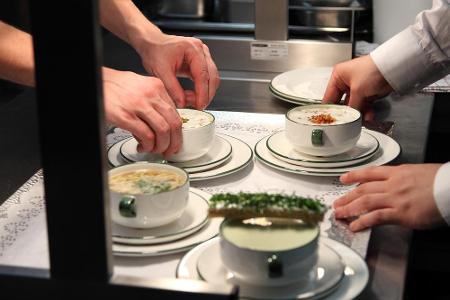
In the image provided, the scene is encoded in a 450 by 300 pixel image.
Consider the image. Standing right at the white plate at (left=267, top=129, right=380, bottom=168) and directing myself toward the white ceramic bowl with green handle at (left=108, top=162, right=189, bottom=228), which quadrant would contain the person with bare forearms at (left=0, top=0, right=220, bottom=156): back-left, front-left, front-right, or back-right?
front-right

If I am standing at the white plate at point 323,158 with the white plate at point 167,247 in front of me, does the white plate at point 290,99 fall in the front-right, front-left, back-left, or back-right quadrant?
back-right

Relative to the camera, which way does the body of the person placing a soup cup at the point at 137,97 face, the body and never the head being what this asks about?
to the viewer's right

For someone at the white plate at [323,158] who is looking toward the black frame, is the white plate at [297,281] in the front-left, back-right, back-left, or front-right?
front-left
